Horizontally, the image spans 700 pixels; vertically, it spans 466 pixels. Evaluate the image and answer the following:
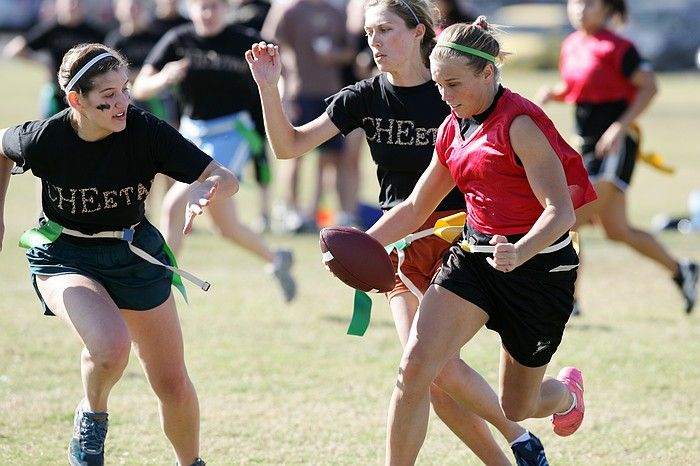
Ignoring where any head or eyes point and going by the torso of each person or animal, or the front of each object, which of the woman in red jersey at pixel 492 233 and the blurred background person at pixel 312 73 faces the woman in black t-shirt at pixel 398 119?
the blurred background person

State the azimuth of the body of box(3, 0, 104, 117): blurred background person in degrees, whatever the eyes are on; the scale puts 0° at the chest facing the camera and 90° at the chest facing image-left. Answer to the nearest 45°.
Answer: approximately 0°

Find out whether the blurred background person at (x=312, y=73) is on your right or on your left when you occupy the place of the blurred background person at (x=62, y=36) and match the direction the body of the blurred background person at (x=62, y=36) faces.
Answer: on your left

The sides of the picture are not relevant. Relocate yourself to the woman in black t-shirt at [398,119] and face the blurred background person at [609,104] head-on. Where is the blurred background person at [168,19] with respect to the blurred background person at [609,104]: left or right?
left

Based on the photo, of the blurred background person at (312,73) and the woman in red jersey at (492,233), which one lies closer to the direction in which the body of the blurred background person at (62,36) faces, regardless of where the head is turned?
the woman in red jersey

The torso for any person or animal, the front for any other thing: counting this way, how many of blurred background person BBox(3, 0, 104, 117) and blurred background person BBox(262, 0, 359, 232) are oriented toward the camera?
2
